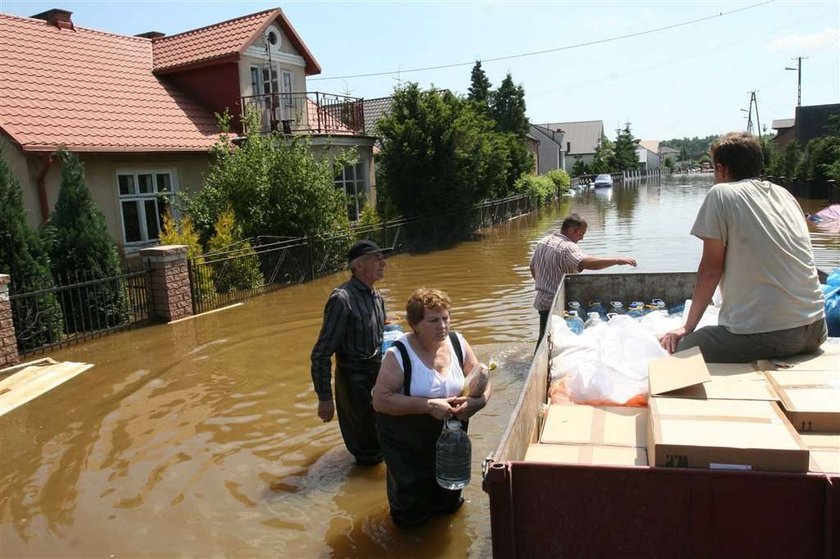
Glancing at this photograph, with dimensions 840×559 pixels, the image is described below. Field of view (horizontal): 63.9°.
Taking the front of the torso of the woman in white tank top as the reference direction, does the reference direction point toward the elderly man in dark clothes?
no

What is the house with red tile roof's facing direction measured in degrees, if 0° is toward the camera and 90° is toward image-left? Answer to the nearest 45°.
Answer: approximately 315°

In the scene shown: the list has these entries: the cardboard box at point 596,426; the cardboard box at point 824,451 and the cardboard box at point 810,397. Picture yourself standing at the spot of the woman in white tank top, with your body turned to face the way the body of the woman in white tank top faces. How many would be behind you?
0

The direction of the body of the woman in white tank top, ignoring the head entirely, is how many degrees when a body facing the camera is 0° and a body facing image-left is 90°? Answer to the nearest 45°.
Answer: approximately 315°

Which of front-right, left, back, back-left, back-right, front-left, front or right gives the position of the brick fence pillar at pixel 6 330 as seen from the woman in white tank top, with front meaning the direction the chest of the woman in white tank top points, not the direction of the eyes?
back

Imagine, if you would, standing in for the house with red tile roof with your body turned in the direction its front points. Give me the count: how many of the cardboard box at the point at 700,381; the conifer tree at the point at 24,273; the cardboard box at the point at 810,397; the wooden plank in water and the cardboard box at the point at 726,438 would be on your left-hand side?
0

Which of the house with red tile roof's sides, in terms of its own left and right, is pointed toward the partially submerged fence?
front

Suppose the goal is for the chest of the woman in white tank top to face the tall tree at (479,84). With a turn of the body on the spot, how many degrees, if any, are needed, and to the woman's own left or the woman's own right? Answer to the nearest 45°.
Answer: approximately 135° to the woman's own left

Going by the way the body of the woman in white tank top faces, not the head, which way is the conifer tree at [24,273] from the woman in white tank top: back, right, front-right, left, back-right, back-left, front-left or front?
back

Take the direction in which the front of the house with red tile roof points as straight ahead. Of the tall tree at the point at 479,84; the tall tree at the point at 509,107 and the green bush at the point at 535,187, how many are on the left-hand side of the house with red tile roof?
3

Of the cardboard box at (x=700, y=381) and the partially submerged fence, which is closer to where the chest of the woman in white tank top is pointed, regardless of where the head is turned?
the cardboard box

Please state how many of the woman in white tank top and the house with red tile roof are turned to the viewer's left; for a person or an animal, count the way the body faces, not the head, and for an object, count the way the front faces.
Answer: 0

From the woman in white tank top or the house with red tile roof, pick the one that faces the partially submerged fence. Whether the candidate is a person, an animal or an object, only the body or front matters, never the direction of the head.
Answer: the house with red tile roof

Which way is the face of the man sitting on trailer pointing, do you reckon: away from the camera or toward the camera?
away from the camera

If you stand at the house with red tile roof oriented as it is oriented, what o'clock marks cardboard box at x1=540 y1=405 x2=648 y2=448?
The cardboard box is roughly at 1 o'clock from the house with red tile roof.

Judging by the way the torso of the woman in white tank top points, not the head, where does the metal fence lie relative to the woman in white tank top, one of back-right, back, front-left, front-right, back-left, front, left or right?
back

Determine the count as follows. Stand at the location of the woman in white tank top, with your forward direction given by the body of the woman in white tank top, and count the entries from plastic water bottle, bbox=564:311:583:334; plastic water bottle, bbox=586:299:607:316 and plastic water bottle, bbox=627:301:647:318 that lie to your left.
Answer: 3

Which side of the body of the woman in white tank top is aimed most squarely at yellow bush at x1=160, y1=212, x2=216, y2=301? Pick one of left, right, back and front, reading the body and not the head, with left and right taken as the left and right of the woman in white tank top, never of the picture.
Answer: back

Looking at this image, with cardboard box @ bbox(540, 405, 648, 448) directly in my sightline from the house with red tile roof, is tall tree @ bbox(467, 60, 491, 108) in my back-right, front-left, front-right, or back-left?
back-left

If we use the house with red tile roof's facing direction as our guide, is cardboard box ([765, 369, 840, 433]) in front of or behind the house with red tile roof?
in front

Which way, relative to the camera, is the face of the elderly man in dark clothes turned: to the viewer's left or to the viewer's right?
to the viewer's right
